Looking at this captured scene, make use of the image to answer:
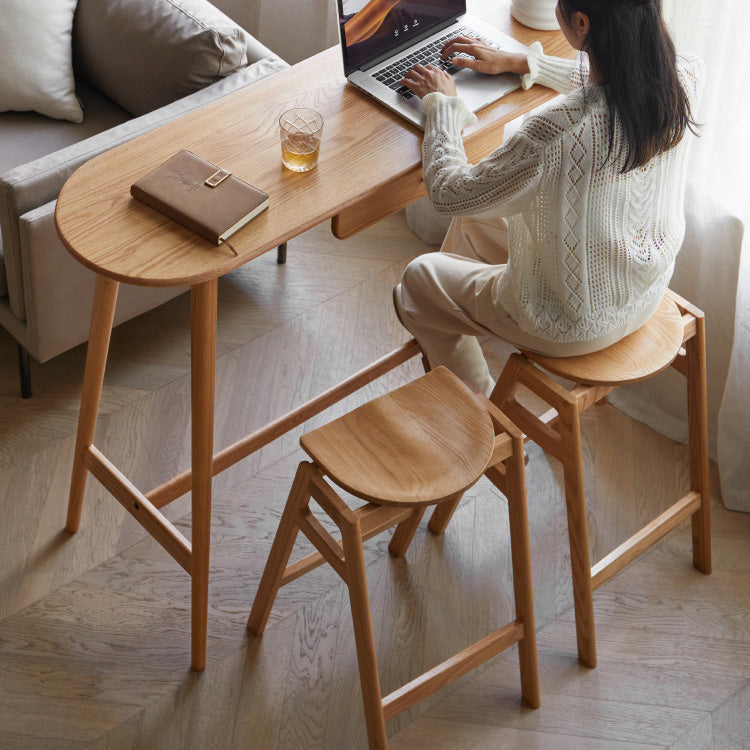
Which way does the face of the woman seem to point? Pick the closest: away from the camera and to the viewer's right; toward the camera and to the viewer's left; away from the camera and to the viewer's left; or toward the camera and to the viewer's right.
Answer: away from the camera and to the viewer's left

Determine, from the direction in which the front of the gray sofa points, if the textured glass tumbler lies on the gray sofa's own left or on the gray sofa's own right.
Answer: on the gray sofa's own left

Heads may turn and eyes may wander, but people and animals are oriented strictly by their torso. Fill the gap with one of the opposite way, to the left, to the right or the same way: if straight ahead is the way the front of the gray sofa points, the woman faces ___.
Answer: to the right

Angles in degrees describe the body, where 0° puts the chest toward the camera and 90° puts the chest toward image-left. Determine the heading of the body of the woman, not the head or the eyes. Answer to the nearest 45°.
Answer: approximately 135°

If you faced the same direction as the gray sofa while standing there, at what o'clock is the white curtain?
The white curtain is roughly at 8 o'clock from the gray sofa.

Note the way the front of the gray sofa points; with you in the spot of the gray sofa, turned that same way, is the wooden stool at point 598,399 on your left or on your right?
on your left

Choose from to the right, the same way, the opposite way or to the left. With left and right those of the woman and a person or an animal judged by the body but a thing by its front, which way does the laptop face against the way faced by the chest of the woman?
the opposite way

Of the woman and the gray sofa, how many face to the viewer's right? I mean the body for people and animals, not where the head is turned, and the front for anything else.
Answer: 0

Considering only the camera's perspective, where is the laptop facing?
facing the viewer and to the right of the viewer
